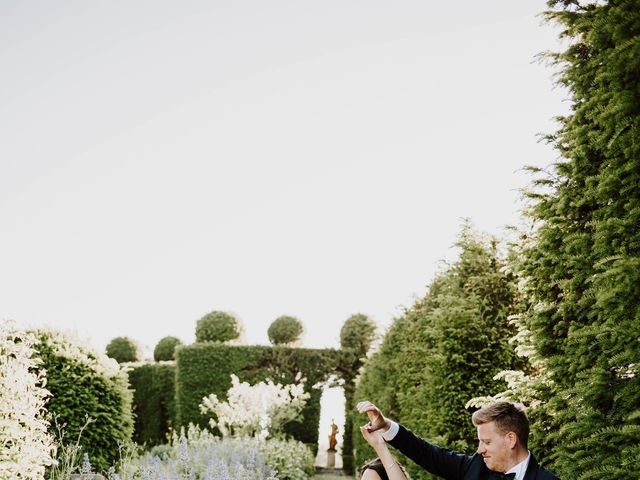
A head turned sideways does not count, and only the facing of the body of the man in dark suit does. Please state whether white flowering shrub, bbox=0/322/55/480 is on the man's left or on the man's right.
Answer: on the man's right

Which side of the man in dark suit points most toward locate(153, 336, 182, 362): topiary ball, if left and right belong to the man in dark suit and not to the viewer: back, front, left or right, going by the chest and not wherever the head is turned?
right

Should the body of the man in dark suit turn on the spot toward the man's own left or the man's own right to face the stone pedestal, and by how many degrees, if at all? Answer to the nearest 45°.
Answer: approximately 135° to the man's own right

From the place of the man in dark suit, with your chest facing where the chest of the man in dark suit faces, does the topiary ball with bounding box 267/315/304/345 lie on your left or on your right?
on your right

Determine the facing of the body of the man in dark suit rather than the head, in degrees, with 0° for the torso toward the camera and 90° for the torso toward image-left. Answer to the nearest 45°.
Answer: approximately 45°

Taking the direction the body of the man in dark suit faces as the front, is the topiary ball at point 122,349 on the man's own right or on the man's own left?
on the man's own right

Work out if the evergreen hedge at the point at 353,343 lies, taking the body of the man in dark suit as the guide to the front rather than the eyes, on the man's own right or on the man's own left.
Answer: on the man's own right

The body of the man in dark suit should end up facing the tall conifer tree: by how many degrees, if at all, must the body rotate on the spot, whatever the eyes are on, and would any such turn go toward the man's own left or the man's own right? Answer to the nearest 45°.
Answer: approximately 180°
